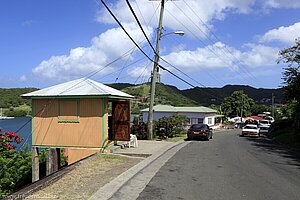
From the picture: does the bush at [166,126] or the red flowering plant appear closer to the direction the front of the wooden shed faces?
the bush

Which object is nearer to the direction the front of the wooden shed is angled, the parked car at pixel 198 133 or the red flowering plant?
the parked car

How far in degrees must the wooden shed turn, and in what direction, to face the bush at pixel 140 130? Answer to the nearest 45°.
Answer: approximately 45° to its left

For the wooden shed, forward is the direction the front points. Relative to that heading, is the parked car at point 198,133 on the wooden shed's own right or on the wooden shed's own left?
on the wooden shed's own left

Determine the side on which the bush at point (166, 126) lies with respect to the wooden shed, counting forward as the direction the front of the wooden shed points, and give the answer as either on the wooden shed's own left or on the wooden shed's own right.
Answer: on the wooden shed's own left

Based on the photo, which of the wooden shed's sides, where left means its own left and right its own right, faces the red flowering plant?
back

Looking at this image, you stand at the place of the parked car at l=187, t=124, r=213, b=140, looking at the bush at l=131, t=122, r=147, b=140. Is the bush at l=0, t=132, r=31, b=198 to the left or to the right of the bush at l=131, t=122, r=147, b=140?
left

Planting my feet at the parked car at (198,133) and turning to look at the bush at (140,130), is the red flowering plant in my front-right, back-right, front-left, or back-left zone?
front-left

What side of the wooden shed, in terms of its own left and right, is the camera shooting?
right
